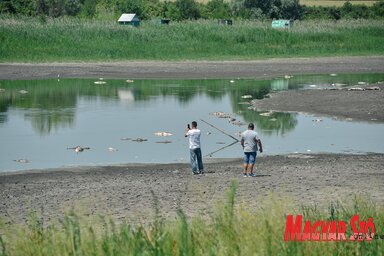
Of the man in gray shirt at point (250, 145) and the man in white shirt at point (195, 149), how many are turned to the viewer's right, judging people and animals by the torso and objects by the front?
0

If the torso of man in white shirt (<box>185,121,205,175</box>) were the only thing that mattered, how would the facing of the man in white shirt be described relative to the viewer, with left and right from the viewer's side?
facing away from the viewer and to the left of the viewer

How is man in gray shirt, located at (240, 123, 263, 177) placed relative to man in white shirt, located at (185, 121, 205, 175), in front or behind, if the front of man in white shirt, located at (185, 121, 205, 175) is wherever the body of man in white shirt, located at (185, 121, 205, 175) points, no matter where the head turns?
behind

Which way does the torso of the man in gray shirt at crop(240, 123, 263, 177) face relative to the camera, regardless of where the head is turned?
away from the camera
